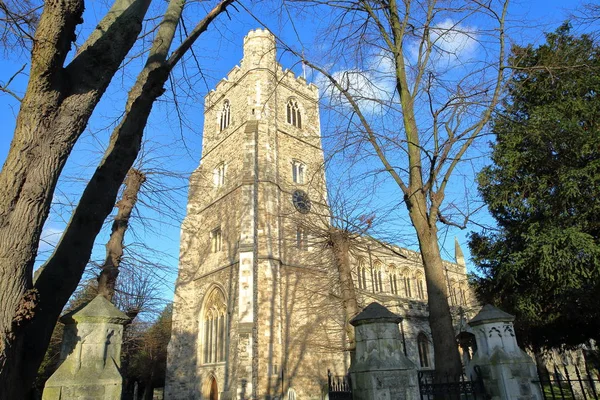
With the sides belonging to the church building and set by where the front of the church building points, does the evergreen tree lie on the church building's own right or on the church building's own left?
on the church building's own left

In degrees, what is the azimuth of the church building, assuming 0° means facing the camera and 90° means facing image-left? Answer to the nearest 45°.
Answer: approximately 45°

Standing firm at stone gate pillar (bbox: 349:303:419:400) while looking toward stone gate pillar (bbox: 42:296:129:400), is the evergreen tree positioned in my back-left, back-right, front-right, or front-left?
back-right

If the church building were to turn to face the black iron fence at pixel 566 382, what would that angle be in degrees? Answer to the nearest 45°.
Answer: approximately 90° to its left

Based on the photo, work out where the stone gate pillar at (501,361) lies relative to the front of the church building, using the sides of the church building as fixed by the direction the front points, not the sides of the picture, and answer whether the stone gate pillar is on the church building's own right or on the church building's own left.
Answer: on the church building's own left

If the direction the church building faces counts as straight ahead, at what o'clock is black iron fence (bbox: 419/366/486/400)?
The black iron fence is roughly at 10 o'clock from the church building.

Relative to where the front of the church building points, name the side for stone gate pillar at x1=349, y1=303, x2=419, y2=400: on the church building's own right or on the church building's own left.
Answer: on the church building's own left
